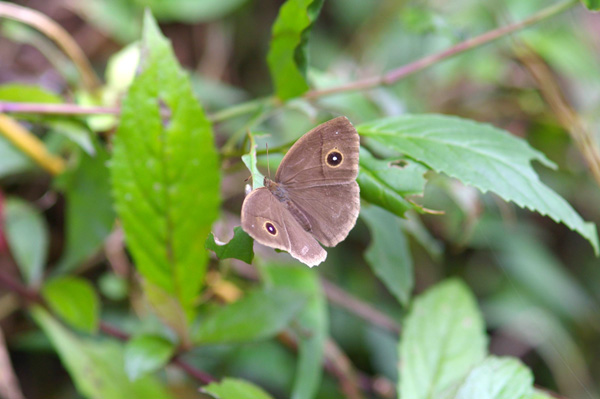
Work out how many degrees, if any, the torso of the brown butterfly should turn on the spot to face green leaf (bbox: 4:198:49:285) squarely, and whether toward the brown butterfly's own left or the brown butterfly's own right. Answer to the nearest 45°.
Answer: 0° — it already faces it

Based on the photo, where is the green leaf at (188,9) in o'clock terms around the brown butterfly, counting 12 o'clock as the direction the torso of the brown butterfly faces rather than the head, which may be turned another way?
The green leaf is roughly at 1 o'clock from the brown butterfly.

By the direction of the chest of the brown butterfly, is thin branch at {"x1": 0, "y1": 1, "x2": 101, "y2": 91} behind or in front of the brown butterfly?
in front

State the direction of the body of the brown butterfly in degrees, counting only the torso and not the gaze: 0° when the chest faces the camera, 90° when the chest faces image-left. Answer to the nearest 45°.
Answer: approximately 135°
